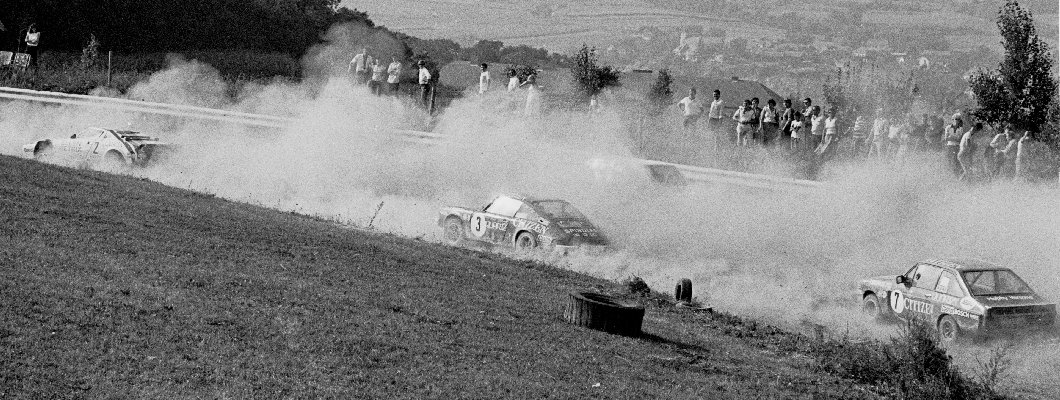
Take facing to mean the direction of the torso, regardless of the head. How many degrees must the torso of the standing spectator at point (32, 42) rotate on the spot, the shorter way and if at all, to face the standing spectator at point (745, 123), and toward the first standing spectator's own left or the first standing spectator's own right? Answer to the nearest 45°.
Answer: approximately 45° to the first standing spectator's own left

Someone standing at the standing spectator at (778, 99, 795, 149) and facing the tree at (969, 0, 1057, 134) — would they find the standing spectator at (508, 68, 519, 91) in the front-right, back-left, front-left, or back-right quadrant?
back-left

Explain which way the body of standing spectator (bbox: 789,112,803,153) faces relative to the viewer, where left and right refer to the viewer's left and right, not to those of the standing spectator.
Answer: facing the viewer and to the left of the viewer

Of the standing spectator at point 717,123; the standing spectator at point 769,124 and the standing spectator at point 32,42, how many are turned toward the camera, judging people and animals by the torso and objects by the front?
3

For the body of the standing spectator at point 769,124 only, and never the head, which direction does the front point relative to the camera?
toward the camera

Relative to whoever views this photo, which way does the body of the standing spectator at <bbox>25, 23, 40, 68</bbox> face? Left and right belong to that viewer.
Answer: facing the viewer

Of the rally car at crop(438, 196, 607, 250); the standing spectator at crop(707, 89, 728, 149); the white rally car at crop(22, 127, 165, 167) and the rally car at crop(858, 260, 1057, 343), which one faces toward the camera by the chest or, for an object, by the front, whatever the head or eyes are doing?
the standing spectator

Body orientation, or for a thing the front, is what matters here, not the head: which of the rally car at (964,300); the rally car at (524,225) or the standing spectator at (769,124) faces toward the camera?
the standing spectator

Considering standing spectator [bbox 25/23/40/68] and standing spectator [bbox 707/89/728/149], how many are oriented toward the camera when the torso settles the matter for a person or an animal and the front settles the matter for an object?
2

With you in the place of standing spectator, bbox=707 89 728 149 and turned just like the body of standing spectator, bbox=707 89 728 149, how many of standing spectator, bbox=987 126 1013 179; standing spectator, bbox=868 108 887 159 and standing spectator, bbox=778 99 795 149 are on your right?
0

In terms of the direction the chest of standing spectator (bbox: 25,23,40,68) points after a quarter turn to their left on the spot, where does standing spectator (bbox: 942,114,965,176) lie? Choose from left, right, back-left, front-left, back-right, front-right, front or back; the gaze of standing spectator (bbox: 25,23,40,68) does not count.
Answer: front-right

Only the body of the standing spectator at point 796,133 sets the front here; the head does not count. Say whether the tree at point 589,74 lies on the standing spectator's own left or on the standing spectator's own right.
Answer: on the standing spectator's own right

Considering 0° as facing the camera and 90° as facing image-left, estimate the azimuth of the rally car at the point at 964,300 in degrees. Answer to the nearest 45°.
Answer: approximately 135°

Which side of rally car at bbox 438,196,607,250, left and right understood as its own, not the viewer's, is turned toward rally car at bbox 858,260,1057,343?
back

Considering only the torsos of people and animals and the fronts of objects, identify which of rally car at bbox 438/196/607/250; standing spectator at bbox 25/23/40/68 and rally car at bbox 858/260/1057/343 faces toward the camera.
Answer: the standing spectator

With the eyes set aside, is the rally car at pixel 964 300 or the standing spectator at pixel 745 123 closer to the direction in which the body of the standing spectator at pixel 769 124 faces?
the rally car

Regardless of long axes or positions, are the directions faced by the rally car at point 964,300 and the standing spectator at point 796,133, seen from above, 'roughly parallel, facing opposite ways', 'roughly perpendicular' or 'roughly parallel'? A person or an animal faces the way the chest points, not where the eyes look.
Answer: roughly perpendicular
